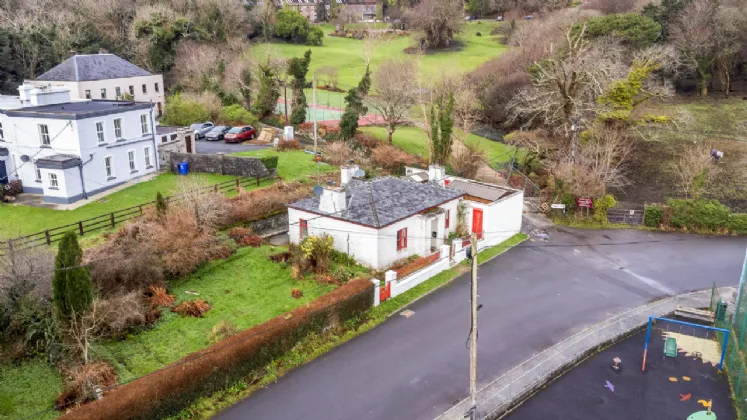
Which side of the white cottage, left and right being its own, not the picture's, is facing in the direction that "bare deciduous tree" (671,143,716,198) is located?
left

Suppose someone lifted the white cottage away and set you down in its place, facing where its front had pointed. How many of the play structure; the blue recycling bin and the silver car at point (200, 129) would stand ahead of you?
1

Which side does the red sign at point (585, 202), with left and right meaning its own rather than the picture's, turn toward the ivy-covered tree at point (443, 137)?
right

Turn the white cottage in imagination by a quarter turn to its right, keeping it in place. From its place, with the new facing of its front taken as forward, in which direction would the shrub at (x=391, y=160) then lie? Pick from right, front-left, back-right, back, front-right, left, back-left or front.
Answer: back-right

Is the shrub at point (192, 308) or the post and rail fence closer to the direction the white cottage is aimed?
the shrub

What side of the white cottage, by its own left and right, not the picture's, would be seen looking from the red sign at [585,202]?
left

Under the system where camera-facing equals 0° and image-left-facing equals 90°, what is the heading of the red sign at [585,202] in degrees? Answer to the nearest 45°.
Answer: approximately 0°

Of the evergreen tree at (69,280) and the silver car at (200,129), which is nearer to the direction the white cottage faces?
the evergreen tree
